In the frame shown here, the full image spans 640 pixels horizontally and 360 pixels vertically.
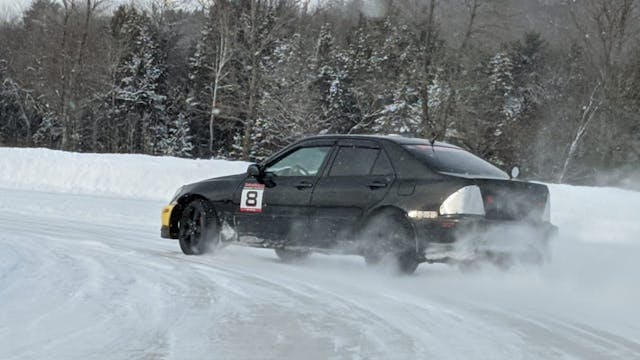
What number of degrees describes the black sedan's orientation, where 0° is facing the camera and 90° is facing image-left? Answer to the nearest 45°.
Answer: approximately 135°
